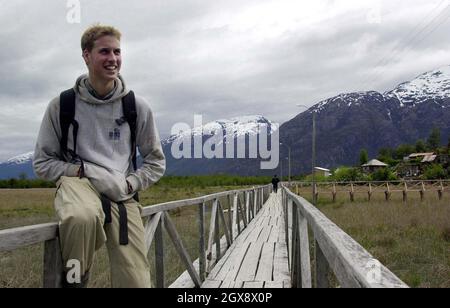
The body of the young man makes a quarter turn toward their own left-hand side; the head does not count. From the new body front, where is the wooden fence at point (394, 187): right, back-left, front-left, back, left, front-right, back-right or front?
front-left

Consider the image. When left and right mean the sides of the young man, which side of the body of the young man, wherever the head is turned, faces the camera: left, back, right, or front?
front

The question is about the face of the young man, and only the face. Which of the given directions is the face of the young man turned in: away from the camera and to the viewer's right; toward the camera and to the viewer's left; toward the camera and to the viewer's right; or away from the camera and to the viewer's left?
toward the camera and to the viewer's right
